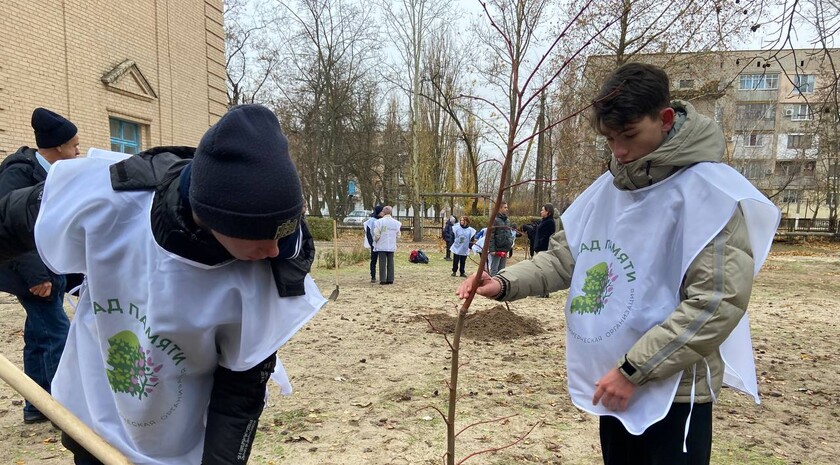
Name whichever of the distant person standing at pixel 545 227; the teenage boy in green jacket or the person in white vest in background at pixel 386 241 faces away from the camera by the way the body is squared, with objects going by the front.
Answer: the person in white vest in background

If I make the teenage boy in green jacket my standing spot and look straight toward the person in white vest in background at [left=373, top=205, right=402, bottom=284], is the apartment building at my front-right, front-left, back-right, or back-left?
front-right

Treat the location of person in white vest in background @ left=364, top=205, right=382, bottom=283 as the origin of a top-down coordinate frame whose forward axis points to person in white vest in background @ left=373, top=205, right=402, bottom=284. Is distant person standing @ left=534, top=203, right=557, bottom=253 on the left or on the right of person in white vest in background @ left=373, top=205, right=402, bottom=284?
left

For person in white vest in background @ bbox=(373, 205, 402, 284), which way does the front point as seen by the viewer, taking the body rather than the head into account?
away from the camera

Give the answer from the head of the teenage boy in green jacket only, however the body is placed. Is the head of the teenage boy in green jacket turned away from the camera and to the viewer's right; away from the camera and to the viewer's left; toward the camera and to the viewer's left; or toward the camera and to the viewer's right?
toward the camera and to the viewer's left

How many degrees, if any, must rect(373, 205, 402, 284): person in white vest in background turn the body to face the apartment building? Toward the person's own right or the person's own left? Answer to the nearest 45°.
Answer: approximately 45° to the person's own right

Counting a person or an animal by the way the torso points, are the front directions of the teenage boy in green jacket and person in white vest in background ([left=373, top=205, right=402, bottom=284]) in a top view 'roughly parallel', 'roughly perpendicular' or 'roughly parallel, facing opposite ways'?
roughly perpendicular

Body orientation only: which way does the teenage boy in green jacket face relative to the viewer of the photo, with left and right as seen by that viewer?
facing the viewer and to the left of the viewer

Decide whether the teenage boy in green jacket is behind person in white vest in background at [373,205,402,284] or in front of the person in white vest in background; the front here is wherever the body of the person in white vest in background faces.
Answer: behind

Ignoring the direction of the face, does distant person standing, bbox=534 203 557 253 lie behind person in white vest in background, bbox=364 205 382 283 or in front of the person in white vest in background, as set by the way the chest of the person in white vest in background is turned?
in front
